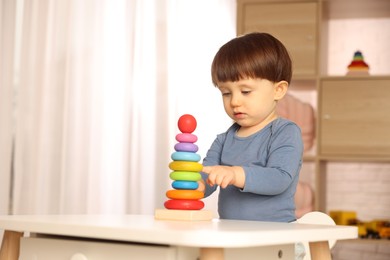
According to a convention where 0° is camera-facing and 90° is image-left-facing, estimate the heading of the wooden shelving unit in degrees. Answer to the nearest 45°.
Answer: approximately 0°

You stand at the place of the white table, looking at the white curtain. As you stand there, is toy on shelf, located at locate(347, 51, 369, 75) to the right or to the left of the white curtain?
right

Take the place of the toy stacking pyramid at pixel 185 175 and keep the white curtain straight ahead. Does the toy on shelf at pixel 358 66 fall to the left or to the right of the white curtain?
right

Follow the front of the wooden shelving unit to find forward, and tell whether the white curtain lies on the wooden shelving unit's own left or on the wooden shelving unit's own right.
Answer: on the wooden shelving unit's own right

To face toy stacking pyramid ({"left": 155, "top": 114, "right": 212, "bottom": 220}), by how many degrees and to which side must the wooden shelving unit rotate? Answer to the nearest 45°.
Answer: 0° — it already faces it
